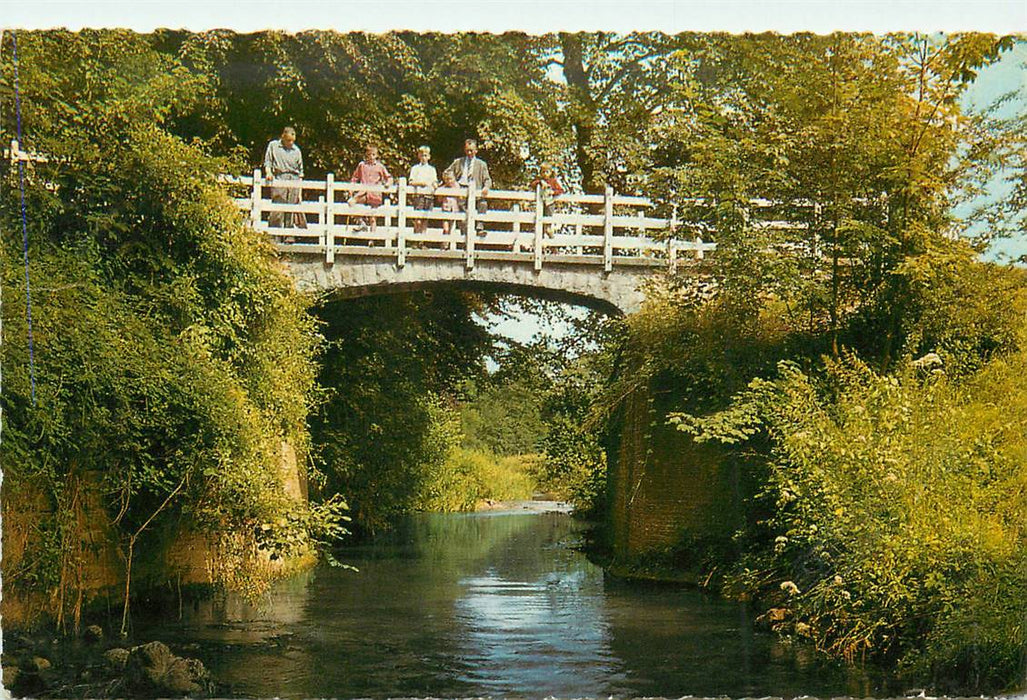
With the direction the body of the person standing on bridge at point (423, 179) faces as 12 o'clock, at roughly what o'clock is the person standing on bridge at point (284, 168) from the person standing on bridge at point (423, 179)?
the person standing on bridge at point (284, 168) is roughly at 3 o'clock from the person standing on bridge at point (423, 179).

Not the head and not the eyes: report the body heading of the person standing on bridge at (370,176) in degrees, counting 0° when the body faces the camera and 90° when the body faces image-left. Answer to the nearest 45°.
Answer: approximately 0°

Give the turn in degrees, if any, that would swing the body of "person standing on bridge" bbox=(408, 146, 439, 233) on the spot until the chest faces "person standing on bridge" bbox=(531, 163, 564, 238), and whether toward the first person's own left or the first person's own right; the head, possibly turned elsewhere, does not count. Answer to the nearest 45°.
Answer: approximately 90° to the first person's own left

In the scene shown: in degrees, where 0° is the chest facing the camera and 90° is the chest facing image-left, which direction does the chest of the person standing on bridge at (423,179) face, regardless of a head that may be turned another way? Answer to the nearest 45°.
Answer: approximately 0°
